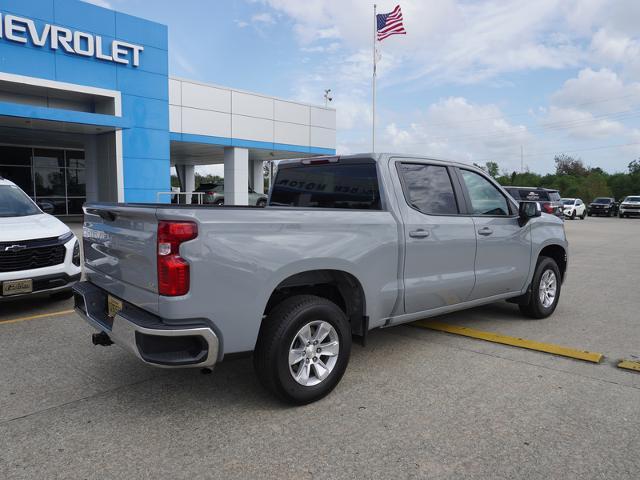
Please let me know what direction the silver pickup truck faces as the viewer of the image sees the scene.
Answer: facing away from the viewer and to the right of the viewer

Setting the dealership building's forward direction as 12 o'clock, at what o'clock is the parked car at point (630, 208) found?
The parked car is roughly at 10 o'clock from the dealership building.

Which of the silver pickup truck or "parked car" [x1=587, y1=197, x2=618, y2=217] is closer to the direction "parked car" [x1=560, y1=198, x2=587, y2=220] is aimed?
the silver pickup truck

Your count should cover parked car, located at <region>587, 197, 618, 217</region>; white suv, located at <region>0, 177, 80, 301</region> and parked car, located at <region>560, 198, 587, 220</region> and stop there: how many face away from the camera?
0

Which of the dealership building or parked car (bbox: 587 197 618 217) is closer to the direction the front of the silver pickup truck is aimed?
the parked car

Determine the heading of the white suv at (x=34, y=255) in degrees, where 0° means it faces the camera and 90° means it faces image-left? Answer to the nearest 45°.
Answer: approximately 315°

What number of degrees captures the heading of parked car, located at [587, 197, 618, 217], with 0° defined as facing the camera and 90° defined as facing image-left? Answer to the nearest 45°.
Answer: approximately 45°

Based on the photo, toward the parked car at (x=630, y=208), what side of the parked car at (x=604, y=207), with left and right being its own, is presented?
left

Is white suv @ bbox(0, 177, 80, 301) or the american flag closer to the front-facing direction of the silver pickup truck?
the american flag

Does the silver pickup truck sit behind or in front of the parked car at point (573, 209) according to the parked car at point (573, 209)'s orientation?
in front

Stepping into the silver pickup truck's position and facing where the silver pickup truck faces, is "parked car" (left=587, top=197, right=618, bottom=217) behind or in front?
in front

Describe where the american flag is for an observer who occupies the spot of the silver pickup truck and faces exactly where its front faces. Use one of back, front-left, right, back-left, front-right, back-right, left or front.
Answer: front-left
